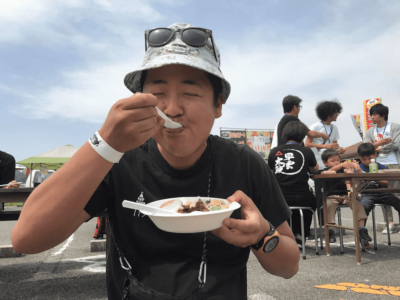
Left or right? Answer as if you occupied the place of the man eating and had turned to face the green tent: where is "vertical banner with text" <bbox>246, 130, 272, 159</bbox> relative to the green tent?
right

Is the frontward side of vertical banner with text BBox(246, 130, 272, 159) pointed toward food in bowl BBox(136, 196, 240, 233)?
yes

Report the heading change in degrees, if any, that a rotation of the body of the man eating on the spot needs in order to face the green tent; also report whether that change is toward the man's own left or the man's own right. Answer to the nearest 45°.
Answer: approximately 180°

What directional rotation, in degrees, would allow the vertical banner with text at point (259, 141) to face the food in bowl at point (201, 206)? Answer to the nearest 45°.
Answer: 0° — it already faces it

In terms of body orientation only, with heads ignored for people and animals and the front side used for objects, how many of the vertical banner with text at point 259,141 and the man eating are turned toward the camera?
2

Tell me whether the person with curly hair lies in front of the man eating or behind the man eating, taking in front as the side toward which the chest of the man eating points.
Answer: behind

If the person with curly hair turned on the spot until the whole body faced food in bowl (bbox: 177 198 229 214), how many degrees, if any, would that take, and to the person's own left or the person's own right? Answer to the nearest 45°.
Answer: approximately 45° to the person's own right
